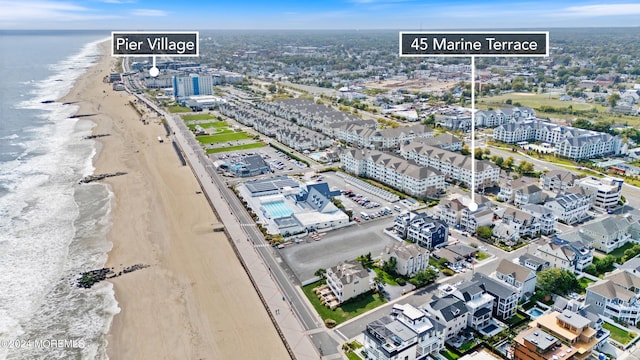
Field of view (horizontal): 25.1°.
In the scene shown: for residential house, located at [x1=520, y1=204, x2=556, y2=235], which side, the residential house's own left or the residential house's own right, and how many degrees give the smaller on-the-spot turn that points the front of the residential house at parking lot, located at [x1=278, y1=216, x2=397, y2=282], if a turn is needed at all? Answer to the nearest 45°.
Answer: approximately 90° to the residential house's own right

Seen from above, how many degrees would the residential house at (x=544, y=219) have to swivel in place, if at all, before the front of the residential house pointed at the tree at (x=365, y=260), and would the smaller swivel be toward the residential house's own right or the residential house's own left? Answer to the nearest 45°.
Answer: approximately 90° to the residential house's own right

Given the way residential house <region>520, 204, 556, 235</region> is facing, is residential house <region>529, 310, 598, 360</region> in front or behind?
in front

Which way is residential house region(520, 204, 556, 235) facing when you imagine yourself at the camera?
facing the viewer and to the right of the viewer

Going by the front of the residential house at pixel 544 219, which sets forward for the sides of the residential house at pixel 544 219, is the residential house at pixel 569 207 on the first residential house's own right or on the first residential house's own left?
on the first residential house's own left

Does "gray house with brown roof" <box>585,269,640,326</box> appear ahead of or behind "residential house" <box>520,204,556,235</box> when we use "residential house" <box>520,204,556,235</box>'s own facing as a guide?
ahead

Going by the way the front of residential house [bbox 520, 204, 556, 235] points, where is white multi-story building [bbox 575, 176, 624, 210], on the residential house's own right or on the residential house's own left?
on the residential house's own left

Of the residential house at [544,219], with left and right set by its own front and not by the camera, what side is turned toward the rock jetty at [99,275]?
right

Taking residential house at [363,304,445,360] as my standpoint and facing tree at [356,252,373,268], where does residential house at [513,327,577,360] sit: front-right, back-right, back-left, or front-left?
back-right

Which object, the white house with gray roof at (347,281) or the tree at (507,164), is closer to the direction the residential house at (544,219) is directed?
the white house with gray roof

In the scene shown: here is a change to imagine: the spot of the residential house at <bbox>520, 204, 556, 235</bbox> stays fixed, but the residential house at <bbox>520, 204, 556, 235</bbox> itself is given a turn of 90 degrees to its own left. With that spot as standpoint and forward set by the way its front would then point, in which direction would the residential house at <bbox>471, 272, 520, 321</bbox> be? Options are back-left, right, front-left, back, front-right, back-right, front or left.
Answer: back-right

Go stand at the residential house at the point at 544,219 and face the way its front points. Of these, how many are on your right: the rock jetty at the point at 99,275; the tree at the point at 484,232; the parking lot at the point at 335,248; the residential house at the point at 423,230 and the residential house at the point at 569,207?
4
